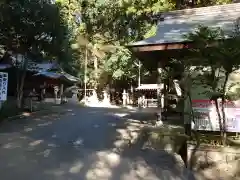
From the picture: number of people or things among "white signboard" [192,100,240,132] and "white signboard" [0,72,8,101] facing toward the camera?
2

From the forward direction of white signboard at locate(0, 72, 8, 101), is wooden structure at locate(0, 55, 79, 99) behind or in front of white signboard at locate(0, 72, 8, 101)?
behind

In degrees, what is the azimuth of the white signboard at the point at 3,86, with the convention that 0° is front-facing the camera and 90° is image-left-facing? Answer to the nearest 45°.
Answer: approximately 0°

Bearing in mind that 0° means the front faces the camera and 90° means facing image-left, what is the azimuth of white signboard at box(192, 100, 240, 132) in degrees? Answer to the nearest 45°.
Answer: approximately 0°
